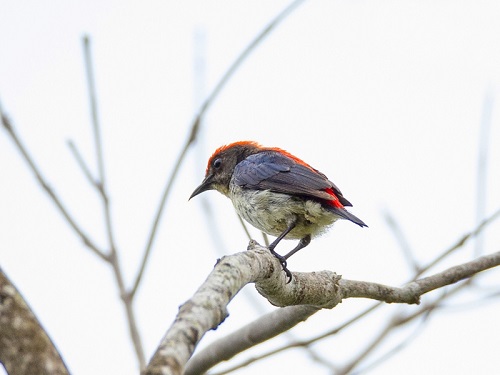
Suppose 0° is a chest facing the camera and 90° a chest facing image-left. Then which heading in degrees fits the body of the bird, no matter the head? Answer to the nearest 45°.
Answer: approximately 90°

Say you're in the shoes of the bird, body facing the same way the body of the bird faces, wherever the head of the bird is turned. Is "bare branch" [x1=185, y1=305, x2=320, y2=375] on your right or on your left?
on your right
